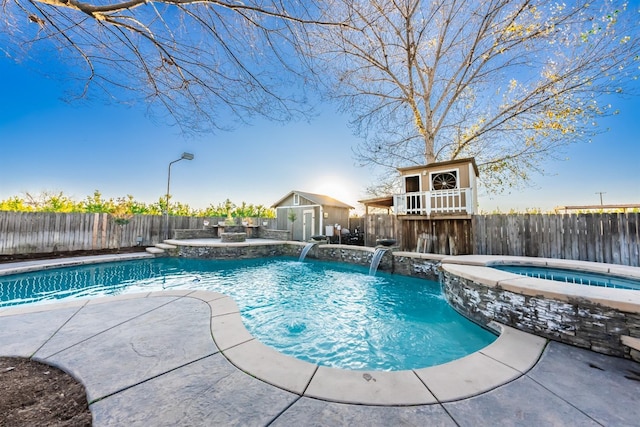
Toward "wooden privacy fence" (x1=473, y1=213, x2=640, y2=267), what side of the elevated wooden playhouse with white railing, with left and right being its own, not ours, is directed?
left

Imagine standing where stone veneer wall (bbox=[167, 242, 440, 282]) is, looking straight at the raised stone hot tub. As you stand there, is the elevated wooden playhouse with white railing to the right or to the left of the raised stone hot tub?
left

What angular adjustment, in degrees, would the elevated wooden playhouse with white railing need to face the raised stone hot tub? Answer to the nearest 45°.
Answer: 0° — it already faces it

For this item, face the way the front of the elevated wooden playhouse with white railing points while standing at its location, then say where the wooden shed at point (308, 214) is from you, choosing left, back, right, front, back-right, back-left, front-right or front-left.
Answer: back-right

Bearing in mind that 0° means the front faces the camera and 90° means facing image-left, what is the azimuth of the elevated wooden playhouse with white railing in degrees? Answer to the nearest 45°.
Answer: approximately 0°

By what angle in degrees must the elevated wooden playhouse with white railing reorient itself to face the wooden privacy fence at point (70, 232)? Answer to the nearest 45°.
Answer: approximately 90° to its right
